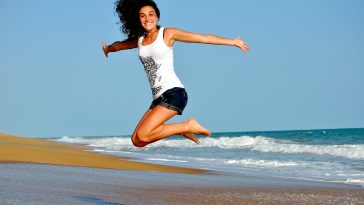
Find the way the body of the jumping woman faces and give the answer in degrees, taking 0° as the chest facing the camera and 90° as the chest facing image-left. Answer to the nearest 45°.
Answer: approximately 45°
